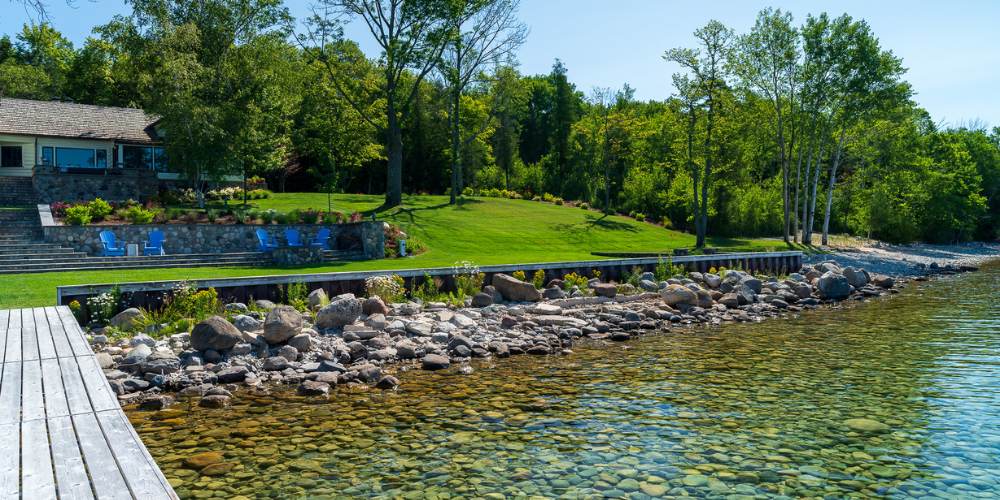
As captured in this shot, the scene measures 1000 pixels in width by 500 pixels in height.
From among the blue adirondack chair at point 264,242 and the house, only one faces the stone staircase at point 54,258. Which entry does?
the house

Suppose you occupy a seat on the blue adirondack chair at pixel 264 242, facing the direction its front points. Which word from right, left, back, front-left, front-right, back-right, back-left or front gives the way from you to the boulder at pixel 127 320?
front-right

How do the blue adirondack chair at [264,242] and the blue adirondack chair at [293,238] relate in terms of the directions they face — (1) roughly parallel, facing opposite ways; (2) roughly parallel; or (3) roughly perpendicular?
roughly parallel

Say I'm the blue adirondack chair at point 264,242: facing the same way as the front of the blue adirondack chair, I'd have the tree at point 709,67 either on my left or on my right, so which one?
on my left

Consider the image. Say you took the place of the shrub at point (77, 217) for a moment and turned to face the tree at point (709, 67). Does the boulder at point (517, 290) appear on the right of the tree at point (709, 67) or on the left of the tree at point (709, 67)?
right

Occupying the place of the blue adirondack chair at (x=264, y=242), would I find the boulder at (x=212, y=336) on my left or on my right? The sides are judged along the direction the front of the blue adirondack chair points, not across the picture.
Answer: on my right

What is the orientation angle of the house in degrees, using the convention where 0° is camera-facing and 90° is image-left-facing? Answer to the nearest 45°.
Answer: approximately 0°

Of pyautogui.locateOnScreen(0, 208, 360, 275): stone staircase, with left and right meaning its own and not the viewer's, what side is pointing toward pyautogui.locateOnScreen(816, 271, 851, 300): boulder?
left

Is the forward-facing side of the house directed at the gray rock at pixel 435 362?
yes

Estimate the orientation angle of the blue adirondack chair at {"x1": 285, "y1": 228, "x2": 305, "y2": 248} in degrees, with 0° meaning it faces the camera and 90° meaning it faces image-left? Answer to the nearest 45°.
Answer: approximately 315°

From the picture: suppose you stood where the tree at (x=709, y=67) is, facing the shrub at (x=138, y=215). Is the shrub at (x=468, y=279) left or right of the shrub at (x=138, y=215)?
left

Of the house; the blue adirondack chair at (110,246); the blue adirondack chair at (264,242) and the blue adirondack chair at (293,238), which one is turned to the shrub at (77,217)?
the house

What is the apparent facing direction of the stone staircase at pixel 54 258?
toward the camera

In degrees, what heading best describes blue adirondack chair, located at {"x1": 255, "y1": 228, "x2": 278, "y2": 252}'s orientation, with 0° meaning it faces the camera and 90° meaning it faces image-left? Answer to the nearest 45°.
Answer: approximately 315°

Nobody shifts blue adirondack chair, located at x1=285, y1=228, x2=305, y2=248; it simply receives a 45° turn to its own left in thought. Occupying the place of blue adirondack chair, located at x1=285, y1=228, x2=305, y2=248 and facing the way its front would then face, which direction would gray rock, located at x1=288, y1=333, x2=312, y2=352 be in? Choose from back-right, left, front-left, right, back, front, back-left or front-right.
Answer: right

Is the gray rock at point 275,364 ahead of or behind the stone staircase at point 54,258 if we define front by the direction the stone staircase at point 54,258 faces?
ahead

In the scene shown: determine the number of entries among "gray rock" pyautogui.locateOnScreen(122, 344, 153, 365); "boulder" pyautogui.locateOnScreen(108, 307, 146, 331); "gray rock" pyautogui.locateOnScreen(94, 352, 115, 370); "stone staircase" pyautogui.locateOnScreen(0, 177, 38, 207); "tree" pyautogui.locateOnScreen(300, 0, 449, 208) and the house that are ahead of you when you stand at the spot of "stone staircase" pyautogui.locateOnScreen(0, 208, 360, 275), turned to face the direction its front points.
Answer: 3

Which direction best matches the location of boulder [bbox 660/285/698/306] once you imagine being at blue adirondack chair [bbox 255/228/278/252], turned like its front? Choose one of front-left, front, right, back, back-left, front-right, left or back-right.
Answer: front

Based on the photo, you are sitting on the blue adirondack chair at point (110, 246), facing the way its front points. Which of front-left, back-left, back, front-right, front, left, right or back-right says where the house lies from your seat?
back-left

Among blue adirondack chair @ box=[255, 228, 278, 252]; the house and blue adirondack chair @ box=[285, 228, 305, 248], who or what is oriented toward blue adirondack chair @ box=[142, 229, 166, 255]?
the house

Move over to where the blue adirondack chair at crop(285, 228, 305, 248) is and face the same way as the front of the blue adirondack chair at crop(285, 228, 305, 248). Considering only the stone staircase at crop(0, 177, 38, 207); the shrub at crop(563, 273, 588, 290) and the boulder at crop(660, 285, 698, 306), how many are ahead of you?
2
